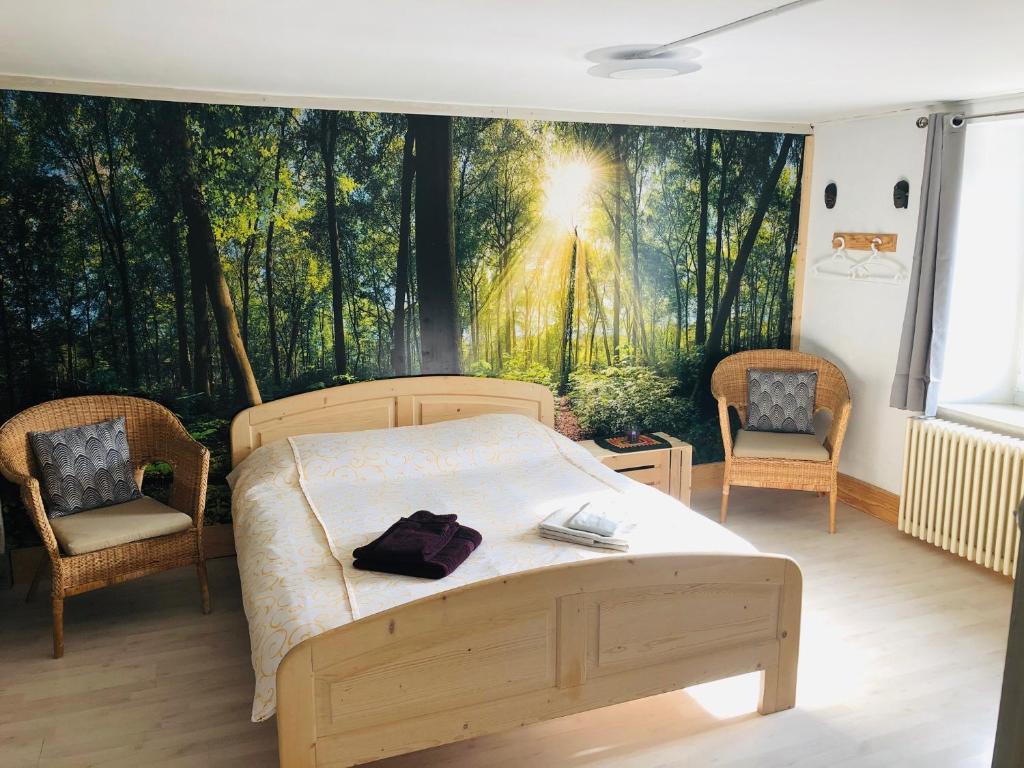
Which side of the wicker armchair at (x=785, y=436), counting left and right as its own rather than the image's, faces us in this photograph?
front

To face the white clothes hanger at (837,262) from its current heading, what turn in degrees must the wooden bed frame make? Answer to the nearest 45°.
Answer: approximately 90° to its left

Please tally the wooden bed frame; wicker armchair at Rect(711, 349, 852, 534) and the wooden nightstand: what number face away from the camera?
0

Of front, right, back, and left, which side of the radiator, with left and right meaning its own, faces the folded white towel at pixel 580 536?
front

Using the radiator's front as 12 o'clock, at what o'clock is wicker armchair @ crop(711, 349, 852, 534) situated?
The wicker armchair is roughly at 2 o'clock from the radiator.

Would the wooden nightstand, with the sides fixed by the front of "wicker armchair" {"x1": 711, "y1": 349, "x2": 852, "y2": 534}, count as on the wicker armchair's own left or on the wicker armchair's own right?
on the wicker armchair's own right

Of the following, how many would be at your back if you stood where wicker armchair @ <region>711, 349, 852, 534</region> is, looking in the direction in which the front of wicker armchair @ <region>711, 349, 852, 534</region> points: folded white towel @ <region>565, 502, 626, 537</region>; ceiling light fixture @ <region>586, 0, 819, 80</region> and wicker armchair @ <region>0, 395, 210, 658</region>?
0

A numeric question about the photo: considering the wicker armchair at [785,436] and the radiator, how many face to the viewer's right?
0

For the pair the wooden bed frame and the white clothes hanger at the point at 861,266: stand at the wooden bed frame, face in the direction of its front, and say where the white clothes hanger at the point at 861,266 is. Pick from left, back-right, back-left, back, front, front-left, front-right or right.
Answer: left

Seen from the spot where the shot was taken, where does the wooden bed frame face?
facing the viewer and to the right of the viewer

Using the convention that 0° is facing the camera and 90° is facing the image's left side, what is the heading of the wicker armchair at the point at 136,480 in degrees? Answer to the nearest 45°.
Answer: approximately 315°

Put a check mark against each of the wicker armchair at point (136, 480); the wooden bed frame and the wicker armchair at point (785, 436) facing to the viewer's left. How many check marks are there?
0

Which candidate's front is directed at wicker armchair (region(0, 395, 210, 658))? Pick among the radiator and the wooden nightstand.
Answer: the radiator

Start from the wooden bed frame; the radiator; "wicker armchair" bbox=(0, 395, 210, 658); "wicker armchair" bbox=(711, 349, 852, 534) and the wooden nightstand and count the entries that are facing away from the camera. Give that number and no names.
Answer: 0

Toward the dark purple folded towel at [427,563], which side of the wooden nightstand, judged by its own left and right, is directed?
right
